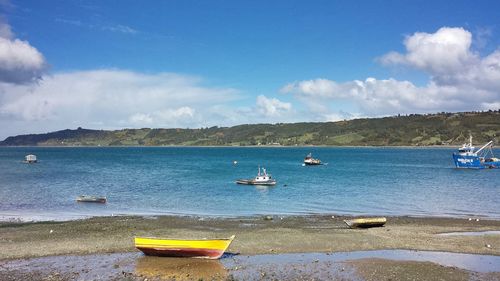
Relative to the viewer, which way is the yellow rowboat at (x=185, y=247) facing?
to the viewer's right

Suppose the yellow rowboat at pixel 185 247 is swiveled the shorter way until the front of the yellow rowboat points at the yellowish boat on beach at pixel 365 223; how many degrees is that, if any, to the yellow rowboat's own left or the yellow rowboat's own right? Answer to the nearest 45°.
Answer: approximately 45° to the yellow rowboat's own left
